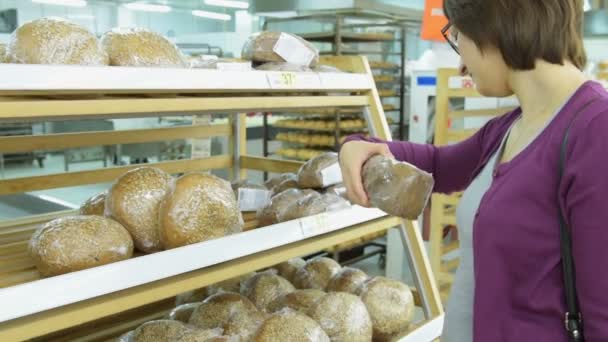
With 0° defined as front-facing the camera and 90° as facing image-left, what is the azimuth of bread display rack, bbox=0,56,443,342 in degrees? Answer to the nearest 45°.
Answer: approximately 315°

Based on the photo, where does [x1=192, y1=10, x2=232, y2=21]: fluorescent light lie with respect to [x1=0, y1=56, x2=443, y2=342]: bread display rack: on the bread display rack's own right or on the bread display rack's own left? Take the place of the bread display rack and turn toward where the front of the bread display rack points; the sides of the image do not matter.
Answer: on the bread display rack's own left

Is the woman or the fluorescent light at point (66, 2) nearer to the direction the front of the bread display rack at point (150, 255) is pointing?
the woman

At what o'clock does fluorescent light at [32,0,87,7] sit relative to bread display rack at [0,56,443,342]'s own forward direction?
The fluorescent light is roughly at 7 o'clock from the bread display rack.

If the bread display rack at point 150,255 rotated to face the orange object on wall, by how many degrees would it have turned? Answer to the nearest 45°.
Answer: approximately 90° to its left

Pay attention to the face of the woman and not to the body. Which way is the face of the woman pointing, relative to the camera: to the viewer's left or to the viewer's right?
to the viewer's left

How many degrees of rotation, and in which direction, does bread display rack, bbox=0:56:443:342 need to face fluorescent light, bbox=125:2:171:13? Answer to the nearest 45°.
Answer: approximately 135° to its left
